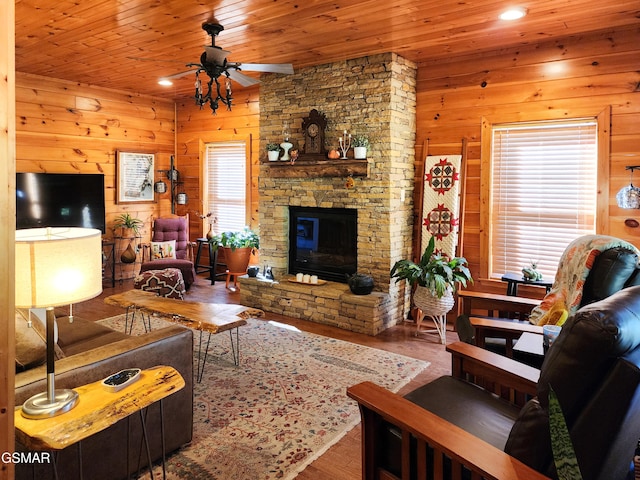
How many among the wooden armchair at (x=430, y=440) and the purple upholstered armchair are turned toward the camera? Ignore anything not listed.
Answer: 1

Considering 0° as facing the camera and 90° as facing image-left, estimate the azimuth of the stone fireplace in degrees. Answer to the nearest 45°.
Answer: approximately 45°

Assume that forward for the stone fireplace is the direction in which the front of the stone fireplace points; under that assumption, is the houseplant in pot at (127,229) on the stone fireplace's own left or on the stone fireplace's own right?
on the stone fireplace's own right

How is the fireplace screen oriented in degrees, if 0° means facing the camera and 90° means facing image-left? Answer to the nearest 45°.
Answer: approximately 45°

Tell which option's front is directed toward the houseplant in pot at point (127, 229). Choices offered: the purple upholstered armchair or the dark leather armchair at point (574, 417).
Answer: the dark leather armchair

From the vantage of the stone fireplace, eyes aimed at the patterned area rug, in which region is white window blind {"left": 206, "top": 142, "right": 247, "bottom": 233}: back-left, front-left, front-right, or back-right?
back-right

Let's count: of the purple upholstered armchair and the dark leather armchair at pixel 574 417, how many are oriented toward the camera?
1

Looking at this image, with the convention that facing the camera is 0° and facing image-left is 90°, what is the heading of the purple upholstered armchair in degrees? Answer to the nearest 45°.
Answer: approximately 0°

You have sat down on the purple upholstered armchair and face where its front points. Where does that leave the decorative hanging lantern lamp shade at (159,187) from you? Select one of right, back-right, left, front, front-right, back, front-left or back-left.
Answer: back

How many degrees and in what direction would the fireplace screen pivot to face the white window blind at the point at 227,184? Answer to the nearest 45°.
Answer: approximately 90° to its right

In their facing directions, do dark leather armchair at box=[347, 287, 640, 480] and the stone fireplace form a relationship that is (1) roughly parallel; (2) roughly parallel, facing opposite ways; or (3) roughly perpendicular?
roughly perpendicular
